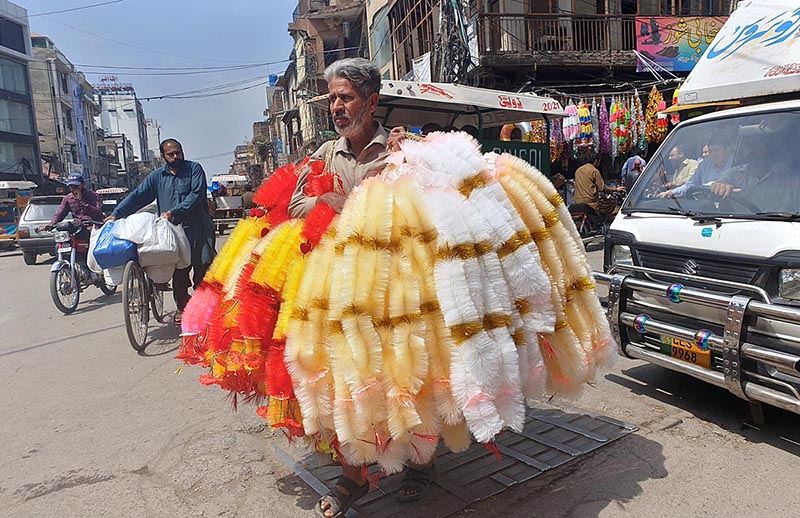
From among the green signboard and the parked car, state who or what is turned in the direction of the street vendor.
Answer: the green signboard

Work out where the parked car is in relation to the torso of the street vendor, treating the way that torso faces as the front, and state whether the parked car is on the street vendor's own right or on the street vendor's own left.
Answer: on the street vendor's own right

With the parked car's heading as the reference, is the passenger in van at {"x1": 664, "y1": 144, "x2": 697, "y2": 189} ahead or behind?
behind

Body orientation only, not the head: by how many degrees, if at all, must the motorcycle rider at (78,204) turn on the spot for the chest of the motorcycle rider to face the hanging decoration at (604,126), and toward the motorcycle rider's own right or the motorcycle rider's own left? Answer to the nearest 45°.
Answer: approximately 135° to the motorcycle rider's own left

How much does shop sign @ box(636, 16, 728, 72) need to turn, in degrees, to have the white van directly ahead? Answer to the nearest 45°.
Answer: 0° — it already faces it
